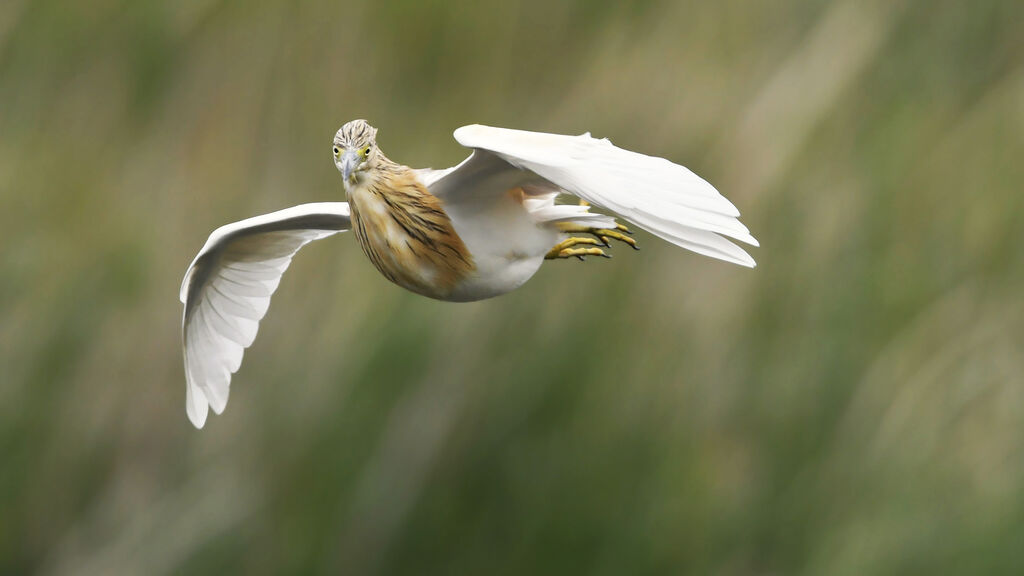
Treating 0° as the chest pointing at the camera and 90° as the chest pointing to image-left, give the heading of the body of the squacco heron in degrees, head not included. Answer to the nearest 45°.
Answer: approximately 45°
